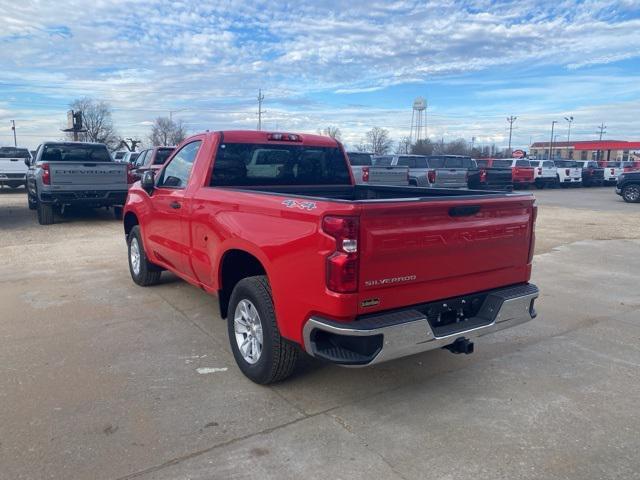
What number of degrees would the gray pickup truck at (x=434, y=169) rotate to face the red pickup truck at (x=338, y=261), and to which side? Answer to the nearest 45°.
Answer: approximately 135° to its left

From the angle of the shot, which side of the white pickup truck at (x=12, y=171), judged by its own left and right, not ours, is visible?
back

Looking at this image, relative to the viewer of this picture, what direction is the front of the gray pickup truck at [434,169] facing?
facing away from the viewer and to the left of the viewer

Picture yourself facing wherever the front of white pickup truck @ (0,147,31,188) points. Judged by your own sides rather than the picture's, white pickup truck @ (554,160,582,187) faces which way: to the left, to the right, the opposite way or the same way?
the same way

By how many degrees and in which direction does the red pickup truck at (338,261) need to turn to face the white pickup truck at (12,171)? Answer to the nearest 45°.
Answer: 0° — it already faces it

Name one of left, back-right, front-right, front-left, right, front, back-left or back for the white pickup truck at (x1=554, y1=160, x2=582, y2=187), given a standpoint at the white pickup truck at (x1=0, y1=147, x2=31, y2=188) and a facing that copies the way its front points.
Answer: right

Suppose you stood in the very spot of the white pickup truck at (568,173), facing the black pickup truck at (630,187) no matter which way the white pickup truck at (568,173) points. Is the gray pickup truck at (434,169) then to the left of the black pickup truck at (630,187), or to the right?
right

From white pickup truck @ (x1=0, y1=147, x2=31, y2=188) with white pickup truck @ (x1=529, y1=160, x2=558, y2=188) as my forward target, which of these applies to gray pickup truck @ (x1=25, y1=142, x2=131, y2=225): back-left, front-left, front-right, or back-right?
front-right

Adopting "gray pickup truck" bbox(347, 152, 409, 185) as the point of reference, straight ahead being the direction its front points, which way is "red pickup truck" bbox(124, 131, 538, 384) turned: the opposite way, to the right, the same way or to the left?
the same way

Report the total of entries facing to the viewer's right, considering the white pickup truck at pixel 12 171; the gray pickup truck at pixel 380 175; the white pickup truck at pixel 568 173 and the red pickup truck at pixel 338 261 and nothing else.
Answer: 0

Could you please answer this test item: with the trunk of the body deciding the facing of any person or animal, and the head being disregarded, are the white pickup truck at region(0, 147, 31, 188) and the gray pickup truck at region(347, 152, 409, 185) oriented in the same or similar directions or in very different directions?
same or similar directions

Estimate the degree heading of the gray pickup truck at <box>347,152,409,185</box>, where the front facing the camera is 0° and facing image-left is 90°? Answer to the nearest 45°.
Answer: approximately 135°

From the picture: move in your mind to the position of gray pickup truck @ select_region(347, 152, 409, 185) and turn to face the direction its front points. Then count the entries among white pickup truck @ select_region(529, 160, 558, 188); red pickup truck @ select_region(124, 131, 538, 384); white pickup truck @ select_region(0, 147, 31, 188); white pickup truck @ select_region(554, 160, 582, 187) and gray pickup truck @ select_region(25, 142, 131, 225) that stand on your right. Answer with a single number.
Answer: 2

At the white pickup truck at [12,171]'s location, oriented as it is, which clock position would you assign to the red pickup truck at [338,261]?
The red pickup truck is roughly at 6 o'clock from the white pickup truck.

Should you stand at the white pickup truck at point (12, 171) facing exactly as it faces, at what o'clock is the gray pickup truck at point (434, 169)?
The gray pickup truck is roughly at 4 o'clock from the white pickup truck.

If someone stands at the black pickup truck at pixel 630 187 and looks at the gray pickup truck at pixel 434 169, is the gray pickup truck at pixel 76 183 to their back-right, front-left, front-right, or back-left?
front-left

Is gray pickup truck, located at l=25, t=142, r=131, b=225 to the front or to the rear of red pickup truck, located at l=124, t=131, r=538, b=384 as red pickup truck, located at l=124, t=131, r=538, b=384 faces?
to the front

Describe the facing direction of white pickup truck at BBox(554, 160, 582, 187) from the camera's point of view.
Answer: facing away from the viewer and to the left of the viewer

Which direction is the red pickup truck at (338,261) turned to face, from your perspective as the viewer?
facing away from the viewer and to the left of the viewer

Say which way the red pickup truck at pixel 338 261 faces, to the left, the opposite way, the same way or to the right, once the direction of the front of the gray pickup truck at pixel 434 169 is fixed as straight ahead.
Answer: the same way
